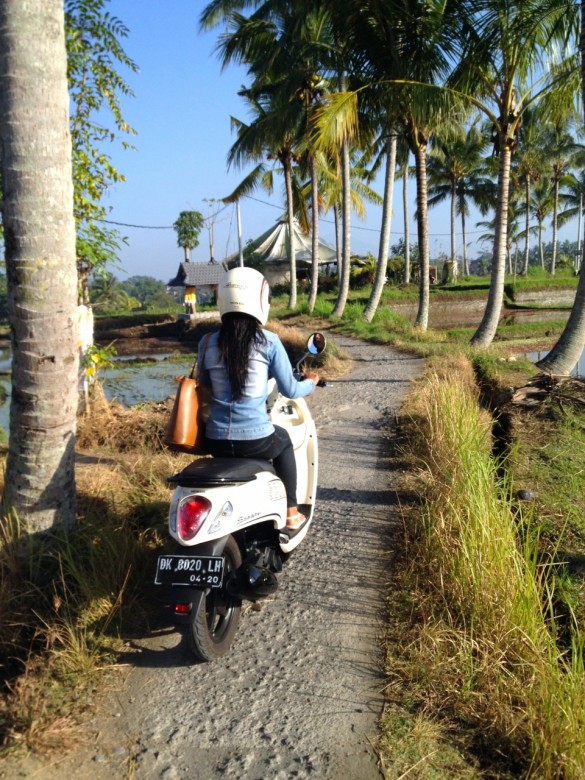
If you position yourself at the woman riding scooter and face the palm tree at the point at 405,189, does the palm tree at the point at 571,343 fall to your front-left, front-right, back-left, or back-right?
front-right

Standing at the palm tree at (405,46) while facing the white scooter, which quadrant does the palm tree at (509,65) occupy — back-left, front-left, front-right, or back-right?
front-left

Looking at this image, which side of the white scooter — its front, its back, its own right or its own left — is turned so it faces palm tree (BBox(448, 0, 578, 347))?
front

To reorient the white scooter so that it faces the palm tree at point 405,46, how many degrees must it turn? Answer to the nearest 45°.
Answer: approximately 45° to its left

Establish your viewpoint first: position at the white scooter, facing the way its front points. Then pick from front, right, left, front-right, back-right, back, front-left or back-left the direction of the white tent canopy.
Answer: front-left

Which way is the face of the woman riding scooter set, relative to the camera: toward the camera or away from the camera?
away from the camera

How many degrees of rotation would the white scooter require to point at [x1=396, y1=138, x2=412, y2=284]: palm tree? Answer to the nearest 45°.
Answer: approximately 45° to its left

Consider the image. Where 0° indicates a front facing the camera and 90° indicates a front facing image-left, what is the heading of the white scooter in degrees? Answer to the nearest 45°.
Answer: approximately 225°

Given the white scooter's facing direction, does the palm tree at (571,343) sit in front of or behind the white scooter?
in front

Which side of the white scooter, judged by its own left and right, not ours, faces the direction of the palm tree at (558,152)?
front
